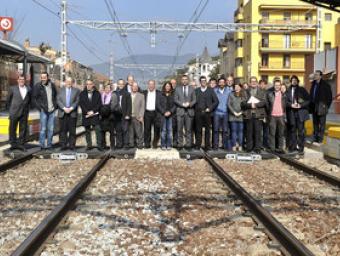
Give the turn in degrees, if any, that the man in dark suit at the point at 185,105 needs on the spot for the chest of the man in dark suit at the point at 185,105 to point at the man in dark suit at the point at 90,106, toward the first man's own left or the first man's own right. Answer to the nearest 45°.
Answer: approximately 90° to the first man's own right

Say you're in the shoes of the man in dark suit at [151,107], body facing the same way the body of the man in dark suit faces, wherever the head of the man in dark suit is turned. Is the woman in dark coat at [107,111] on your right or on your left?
on your right

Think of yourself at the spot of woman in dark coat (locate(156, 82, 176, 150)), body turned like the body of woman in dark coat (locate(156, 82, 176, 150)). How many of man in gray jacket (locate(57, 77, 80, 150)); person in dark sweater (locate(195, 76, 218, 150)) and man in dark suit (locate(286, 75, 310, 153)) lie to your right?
1

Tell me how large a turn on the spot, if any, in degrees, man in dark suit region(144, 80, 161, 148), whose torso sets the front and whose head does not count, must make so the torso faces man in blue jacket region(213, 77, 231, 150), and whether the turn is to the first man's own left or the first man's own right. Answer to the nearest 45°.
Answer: approximately 90° to the first man's own left

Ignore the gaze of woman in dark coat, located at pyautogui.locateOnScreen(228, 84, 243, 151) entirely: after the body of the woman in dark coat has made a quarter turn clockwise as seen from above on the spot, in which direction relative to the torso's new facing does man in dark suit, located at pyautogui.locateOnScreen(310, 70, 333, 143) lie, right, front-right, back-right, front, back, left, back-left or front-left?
back-right

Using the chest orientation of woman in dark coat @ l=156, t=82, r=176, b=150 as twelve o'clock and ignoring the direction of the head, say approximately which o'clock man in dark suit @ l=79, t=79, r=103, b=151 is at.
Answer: The man in dark suit is roughly at 3 o'clock from the woman in dark coat.

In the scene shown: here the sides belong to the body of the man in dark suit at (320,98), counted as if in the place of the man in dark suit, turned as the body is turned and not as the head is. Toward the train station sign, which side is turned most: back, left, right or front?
right

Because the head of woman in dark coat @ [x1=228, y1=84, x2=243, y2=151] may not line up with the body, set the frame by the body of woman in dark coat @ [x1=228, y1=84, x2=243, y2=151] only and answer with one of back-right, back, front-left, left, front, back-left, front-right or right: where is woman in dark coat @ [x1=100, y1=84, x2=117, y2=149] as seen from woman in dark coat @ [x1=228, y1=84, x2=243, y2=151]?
right

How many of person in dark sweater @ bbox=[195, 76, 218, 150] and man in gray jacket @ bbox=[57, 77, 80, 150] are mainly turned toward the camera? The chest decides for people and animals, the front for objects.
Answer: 2

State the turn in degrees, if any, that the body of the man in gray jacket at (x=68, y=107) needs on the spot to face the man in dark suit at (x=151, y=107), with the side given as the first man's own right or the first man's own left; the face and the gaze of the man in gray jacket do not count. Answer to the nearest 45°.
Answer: approximately 90° to the first man's own left

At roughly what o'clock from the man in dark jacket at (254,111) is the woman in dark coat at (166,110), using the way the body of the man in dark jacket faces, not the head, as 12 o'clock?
The woman in dark coat is roughly at 3 o'clock from the man in dark jacket.
